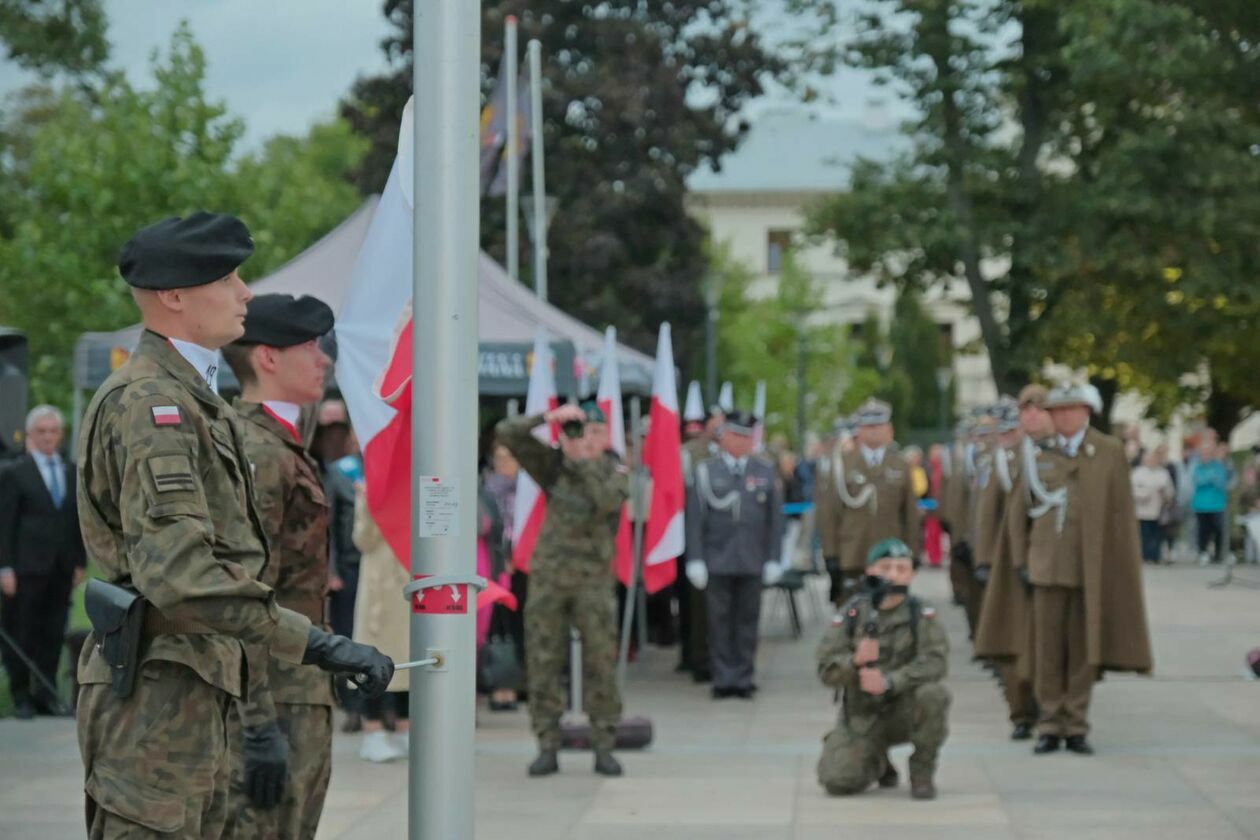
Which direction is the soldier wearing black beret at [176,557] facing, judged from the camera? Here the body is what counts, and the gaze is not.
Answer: to the viewer's right

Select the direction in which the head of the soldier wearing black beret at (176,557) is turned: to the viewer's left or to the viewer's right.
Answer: to the viewer's right

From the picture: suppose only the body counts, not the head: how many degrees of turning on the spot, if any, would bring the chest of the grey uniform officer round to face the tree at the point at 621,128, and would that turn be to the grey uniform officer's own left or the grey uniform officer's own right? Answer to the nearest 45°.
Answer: approximately 180°

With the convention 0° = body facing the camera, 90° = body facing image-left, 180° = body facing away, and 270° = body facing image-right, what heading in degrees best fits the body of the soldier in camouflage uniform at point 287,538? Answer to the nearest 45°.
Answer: approximately 270°

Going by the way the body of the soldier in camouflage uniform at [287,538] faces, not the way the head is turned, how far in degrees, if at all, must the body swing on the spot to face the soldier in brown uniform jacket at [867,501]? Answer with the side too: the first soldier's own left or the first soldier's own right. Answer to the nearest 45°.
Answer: approximately 45° to the first soldier's own left

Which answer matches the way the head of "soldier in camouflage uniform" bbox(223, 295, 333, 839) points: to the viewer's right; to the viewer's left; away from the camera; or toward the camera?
to the viewer's right

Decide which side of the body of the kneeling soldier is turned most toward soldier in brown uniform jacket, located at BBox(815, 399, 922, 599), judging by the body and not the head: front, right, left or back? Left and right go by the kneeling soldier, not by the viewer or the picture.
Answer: back

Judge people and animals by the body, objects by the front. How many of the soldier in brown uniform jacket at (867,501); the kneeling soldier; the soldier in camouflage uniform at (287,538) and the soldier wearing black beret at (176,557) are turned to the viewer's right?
2
